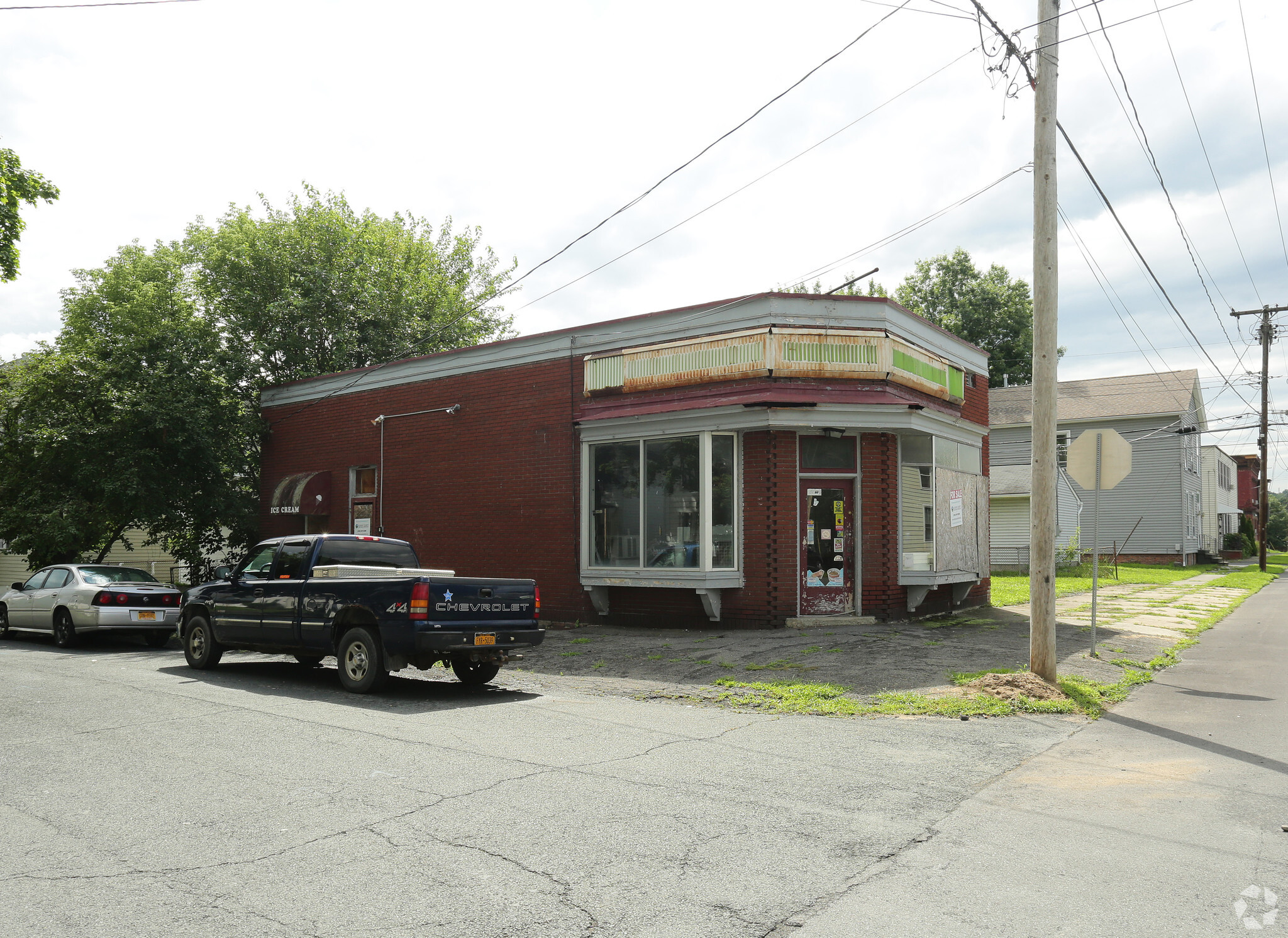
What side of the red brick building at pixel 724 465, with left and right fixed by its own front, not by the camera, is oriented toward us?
front

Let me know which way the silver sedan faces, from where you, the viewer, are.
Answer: facing away from the viewer and to the left of the viewer

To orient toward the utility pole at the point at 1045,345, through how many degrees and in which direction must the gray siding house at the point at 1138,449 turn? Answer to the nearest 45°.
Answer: approximately 90° to its right

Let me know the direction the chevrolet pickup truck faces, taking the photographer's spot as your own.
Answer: facing away from the viewer and to the left of the viewer

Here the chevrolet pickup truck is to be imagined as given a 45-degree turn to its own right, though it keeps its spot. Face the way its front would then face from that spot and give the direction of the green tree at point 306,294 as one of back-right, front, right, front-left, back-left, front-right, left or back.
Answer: front

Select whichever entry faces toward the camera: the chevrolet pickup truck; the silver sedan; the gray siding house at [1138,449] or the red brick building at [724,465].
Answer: the red brick building

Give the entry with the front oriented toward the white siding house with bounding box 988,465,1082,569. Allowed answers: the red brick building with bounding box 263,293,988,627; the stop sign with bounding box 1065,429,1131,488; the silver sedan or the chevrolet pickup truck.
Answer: the stop sign

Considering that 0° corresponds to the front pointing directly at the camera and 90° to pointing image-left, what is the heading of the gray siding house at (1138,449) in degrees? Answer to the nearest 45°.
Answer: approximately 270°

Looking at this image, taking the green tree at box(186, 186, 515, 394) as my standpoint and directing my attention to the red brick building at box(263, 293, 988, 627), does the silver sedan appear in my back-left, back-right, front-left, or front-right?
front-right

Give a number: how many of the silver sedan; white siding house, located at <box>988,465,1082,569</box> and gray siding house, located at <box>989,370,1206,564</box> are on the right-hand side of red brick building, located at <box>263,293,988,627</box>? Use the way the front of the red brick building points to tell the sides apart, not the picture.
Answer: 1

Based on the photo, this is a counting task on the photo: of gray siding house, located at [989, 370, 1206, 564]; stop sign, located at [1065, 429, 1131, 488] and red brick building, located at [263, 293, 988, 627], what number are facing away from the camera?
1

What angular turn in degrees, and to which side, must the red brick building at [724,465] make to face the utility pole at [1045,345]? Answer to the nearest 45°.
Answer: approximately 45° to its left

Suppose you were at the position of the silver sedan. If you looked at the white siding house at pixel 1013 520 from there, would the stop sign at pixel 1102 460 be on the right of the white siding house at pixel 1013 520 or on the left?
right

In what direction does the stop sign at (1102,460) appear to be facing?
away from the camera

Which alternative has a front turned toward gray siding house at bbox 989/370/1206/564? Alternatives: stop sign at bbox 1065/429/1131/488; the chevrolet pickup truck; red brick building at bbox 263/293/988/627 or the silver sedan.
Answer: the stop sign
